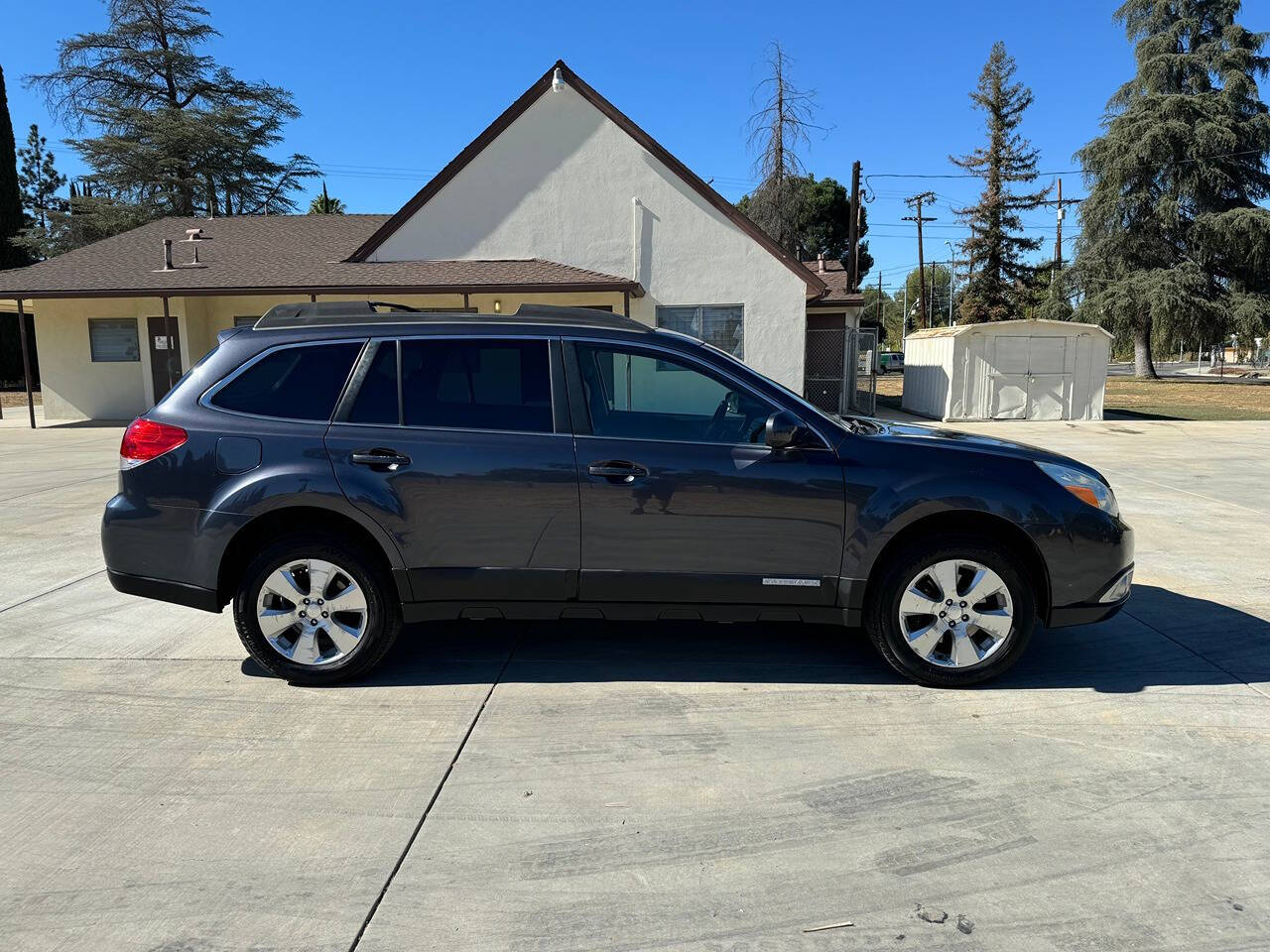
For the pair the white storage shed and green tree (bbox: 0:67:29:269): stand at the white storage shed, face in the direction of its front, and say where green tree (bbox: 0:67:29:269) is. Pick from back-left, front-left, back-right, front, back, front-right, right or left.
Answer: right

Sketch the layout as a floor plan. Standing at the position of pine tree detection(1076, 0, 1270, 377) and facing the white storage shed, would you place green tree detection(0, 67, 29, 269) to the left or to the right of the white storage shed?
right

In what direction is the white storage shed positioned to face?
toward the camera

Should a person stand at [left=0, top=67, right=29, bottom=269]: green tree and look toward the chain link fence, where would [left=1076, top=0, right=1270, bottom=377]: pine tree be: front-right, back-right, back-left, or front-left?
front-left

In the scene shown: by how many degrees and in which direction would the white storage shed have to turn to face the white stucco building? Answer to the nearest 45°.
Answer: approximately 45° to its right

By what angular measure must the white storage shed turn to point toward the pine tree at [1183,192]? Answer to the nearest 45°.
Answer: approximately 180°

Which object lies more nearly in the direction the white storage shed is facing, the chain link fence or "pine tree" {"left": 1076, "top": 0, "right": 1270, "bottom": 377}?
the chain link fence

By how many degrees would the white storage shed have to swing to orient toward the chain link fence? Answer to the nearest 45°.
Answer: approximately 90° to its right

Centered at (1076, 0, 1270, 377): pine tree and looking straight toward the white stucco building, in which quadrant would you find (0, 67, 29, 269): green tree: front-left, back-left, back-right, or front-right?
front-right
